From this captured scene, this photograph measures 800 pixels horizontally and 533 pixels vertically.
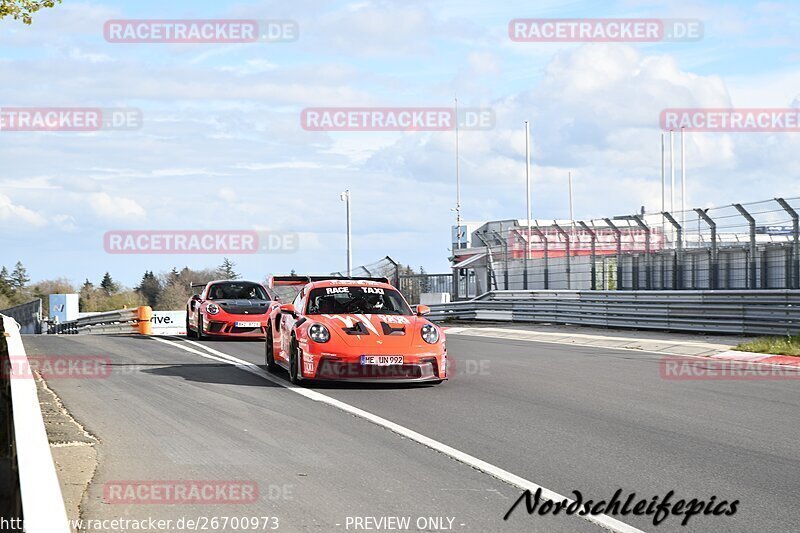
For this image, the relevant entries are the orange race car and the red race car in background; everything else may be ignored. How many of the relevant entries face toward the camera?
2

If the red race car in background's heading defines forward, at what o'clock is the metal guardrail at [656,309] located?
The metal guardrail is roughly at 9 o'clock from the red race car in background.

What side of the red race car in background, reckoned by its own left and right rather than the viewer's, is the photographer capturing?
front

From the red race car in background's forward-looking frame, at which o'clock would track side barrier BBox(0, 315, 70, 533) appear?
The track side barrier is roughly at 12 o'clock from the red race car in background.

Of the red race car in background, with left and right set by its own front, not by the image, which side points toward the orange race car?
front

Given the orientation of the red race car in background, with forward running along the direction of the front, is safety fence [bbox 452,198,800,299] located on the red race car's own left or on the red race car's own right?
on the red race car's own left

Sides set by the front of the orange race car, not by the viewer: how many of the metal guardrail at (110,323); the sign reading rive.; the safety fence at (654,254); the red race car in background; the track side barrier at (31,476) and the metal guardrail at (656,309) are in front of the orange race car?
1

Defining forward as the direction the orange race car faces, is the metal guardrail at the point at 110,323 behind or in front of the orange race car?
behind

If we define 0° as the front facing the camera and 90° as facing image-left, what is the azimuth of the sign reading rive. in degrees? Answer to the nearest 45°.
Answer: approximately 0°

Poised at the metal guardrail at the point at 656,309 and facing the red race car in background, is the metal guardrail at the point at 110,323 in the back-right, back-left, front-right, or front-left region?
front-right

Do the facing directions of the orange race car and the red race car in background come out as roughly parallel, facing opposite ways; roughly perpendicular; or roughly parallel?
roughly parallel

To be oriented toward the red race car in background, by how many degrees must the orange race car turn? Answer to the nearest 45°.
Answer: approximately 180°

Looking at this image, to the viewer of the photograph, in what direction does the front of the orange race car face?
facing the viewer

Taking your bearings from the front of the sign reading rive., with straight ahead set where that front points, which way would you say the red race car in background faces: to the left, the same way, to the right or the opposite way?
the same way

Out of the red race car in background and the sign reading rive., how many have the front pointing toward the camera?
2
